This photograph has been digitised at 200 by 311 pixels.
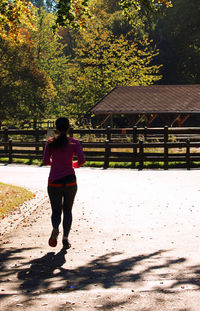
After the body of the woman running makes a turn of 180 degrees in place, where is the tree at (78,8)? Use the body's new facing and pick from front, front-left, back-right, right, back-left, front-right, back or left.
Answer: back

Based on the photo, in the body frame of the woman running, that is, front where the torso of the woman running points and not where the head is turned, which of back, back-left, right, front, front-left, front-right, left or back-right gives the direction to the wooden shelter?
front

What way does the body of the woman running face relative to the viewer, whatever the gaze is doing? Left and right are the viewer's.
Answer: facing away from the viewer
